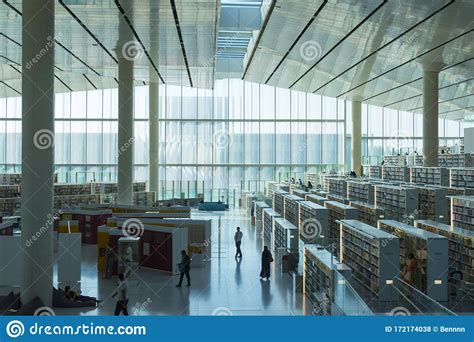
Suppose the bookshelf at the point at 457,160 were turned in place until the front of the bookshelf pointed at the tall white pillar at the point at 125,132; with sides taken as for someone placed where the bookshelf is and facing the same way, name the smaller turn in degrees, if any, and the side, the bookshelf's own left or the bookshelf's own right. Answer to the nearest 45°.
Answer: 0° — it already faces it

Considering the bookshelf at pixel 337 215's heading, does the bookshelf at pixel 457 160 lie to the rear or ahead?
to the rear

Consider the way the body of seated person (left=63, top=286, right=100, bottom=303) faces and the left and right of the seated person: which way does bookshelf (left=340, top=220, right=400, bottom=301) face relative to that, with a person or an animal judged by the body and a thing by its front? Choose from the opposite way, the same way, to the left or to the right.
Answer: the opposite way

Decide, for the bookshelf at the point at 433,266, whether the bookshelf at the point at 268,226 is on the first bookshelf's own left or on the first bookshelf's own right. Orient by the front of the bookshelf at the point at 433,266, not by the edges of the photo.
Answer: on the first bookshelf's own right

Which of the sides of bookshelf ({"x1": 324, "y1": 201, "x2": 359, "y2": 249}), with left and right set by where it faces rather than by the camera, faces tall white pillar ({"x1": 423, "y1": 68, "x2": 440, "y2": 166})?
back

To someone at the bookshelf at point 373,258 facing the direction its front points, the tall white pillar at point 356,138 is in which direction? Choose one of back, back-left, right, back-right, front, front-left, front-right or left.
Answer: back-right

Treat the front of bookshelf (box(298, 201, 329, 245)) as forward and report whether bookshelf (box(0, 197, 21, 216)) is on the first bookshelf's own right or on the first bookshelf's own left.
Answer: on the first bookshelf's own right

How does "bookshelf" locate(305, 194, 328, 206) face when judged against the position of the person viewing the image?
facing the viewer and to the left of the viewer

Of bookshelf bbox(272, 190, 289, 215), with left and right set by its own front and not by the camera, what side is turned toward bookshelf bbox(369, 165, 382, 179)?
back

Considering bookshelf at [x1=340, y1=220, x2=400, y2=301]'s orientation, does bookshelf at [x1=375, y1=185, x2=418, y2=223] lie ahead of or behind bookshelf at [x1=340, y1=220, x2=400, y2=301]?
behind

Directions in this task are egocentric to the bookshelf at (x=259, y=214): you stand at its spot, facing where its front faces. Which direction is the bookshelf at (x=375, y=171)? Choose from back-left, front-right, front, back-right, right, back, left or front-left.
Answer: back

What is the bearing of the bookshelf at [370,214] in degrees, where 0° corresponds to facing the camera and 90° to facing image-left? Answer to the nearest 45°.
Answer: approximately 45°
